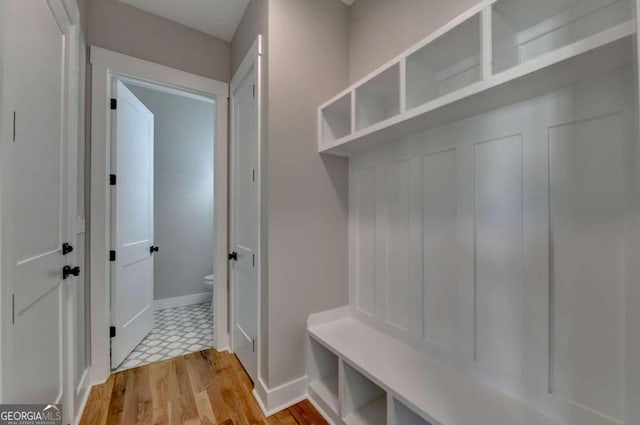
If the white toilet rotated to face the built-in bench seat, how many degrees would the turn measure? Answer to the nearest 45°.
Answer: approximately 90° to its left

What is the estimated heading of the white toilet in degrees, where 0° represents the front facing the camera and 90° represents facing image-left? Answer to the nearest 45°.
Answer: approximately 90°

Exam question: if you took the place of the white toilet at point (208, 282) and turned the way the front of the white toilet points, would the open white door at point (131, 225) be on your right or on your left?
on your left

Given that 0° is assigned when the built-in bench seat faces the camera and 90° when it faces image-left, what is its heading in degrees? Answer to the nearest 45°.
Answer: approximately 45°

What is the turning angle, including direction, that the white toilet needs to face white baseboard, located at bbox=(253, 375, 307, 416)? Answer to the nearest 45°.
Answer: approximately 90° to its left

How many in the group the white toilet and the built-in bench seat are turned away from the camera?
0

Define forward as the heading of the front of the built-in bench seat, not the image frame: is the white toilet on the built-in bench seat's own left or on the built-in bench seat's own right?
on the built-in bench seat's own right

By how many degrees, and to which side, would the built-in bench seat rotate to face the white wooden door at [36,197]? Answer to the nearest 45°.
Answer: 0° — it already faces it

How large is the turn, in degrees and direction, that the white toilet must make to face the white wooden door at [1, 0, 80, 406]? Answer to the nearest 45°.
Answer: approximately 90° to its left

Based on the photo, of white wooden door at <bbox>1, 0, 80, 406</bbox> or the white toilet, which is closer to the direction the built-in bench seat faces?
the white wooden door

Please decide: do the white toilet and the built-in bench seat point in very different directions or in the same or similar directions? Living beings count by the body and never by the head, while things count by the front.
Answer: same or similar directions
